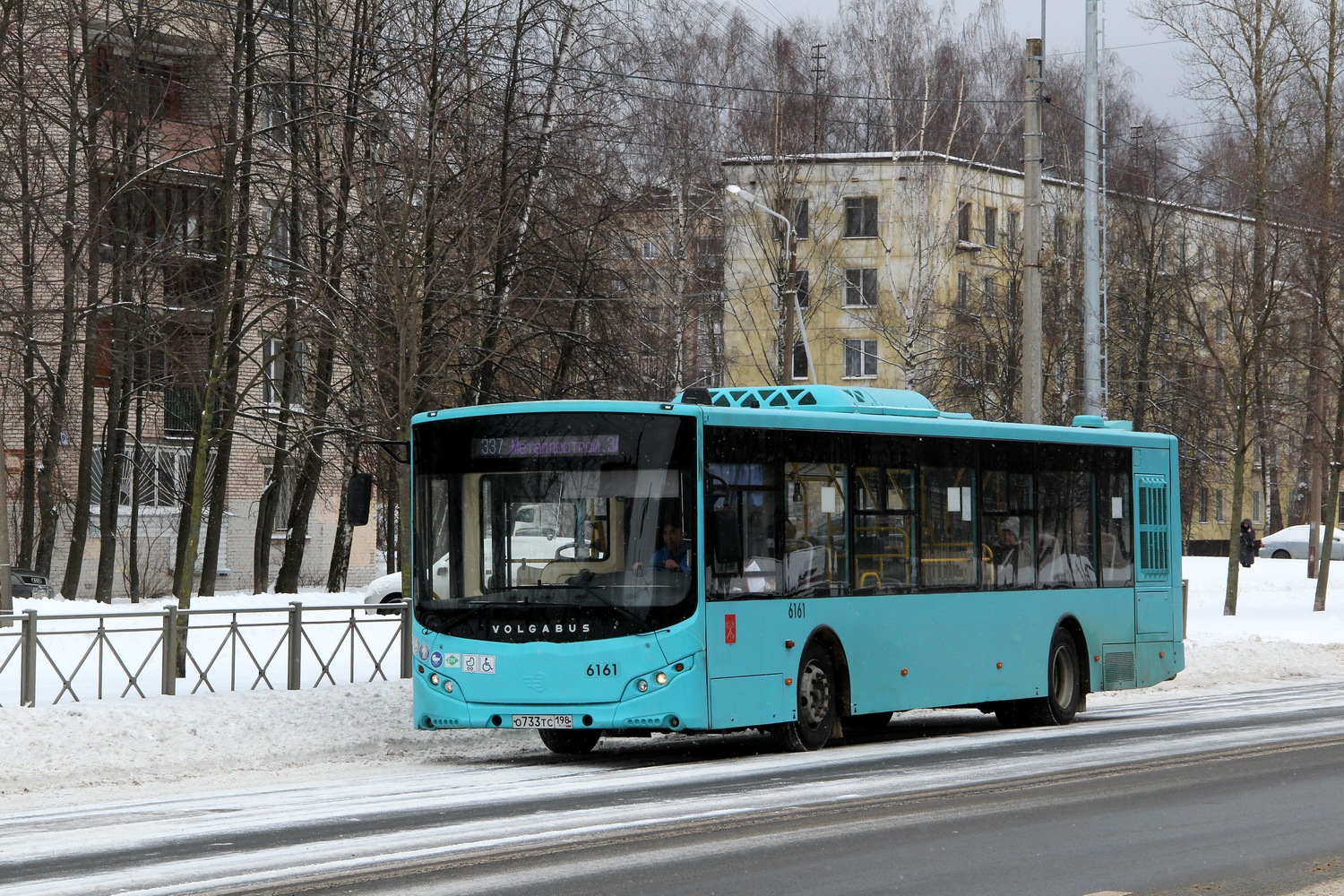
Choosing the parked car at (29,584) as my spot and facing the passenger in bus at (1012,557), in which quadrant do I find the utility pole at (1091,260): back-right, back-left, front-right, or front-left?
front-left

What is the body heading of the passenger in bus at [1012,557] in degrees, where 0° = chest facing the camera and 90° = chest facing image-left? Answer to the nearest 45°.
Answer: approximately 45°

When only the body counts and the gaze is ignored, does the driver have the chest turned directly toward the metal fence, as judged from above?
no

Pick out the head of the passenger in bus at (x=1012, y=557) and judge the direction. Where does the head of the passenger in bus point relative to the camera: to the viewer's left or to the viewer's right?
to the viewer's left

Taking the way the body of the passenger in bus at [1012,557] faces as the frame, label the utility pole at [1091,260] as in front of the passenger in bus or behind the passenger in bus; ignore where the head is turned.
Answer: behind

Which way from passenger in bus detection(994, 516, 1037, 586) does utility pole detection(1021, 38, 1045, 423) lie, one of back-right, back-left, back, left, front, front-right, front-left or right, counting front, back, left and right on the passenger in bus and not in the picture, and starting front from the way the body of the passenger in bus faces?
back-right

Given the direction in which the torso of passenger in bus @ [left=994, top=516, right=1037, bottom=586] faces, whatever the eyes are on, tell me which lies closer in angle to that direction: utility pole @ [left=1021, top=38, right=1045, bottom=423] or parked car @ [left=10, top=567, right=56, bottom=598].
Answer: the parked car

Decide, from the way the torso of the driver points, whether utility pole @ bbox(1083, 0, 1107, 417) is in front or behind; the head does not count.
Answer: behind

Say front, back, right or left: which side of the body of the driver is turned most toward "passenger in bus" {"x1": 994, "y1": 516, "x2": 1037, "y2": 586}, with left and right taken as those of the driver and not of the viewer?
back

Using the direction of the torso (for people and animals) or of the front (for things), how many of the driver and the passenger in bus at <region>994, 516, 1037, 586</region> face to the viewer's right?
0

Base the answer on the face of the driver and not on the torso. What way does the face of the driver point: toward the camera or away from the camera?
toward the camera

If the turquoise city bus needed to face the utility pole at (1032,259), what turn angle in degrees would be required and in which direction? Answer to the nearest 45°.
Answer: approximately 180°

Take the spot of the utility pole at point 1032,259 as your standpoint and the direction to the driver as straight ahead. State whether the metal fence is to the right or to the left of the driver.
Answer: right

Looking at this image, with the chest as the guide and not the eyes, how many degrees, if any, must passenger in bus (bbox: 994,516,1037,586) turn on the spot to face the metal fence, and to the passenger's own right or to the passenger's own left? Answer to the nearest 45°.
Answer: approximately 45° to the passenger's own right

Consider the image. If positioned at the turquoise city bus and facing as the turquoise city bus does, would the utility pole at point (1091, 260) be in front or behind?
behind

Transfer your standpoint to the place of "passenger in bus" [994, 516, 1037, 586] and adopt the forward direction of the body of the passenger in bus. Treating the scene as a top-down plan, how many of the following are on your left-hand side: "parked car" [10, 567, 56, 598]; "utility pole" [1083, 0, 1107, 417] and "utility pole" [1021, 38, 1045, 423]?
0

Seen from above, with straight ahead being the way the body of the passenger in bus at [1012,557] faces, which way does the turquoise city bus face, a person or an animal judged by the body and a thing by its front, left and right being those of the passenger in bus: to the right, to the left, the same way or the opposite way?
the same way

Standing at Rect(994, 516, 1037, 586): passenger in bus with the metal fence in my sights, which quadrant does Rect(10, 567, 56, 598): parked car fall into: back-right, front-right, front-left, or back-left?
front-right

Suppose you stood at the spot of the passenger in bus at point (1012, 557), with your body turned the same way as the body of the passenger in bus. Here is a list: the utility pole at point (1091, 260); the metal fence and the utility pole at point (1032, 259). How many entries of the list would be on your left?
0

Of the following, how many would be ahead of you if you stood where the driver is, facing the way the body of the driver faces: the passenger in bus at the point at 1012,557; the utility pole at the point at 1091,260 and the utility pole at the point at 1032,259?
0

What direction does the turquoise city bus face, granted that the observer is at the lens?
facing the viewer and to the left of the viewer
